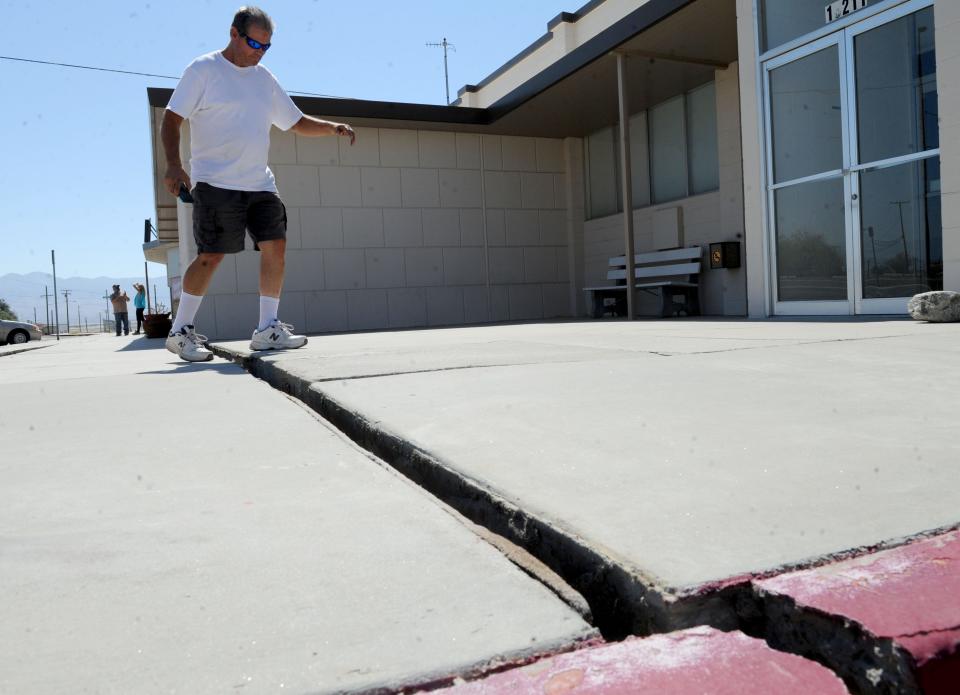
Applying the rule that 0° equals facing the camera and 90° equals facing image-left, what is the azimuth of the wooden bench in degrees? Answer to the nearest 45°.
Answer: approximately 45°

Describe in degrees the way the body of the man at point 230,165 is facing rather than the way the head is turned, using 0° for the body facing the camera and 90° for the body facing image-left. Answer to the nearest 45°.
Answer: approximately 315°

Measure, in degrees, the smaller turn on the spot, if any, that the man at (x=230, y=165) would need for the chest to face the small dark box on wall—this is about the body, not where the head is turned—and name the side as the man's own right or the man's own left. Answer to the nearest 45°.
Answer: approximately 90° to the man's own left

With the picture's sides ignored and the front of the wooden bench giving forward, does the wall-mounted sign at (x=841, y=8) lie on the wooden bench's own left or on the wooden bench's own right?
on the wooden bench's own left

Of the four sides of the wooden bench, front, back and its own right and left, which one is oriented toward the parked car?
right
